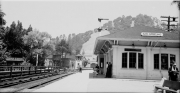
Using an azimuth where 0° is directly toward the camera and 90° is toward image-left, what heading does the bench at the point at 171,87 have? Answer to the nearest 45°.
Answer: approximately 45°

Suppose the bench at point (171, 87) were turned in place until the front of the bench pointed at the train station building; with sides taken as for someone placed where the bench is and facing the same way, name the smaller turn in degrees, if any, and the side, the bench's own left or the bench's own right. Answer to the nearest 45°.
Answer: approximately 135° to the bench's own right
